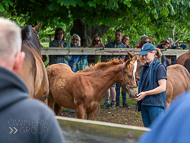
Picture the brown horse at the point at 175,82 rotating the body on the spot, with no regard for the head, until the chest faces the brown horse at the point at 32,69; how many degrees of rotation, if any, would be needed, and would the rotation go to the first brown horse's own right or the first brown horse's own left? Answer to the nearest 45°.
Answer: approximately 45° to the first brown horse's own left

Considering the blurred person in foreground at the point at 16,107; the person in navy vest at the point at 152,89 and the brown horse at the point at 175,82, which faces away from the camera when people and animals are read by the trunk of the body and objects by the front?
the blurred person in foreground

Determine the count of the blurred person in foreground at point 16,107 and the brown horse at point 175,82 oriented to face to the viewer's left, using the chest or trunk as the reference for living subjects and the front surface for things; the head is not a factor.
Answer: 1

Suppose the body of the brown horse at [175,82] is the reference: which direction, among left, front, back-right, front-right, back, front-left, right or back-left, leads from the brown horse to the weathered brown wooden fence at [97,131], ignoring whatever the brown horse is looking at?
left

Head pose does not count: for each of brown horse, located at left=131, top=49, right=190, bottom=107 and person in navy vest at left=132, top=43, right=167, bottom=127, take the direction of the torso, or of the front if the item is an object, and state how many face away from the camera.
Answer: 0

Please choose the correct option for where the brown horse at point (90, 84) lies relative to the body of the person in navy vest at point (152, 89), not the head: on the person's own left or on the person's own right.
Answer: on the person's own right

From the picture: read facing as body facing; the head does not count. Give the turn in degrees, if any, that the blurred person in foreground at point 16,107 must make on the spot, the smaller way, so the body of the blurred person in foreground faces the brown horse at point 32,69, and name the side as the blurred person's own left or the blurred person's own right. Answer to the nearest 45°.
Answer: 0° — they already face it

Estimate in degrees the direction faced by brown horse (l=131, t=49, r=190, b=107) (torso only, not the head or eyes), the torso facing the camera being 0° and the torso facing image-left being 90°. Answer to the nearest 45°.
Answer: approximately 90°

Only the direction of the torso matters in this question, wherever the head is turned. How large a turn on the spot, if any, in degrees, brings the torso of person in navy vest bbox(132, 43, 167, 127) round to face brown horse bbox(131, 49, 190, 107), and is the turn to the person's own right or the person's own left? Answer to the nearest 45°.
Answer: approximately 135° to the person's own right

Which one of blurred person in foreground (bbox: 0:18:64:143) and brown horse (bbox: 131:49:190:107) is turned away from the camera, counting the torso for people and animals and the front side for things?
the blurred person in foreground

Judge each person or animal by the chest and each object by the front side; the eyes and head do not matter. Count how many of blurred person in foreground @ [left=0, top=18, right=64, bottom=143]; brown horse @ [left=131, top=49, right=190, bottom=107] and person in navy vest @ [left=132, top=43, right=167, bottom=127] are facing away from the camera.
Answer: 1

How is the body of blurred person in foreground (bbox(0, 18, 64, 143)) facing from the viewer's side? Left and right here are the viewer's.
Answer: facing away from the viewer
